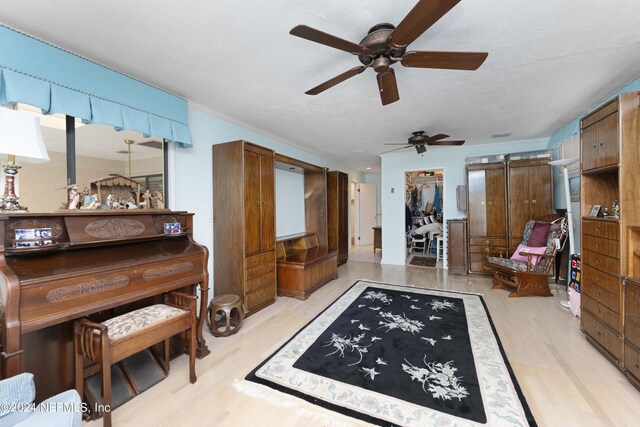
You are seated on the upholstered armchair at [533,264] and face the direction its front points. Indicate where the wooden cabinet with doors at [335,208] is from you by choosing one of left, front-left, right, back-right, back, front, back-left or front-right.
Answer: front-right

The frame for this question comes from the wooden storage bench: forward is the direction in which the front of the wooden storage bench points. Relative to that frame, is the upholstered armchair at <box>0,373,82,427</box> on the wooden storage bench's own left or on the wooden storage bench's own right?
on the wooden storage bench's own right

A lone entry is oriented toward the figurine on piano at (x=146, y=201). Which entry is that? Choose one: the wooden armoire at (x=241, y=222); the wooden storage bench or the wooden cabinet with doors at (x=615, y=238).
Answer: the wooden cabinet with doors

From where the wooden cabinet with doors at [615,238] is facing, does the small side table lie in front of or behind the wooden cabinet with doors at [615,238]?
in front

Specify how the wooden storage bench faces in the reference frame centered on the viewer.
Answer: facing the viewer and to the right of the viewer

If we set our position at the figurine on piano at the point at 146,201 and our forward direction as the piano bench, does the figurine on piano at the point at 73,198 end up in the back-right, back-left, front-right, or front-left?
front-right

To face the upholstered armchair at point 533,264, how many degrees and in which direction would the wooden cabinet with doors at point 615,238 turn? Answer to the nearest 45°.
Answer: approximately 90° to its right

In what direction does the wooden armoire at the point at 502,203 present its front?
toward the camera

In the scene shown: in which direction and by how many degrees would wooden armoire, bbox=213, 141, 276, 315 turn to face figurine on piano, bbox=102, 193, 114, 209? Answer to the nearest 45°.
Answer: approximately 90° to its right

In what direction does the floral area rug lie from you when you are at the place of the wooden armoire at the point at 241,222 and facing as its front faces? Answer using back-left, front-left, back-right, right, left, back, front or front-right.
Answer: front

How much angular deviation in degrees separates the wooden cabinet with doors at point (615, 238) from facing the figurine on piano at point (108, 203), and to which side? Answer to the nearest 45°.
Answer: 0° — it already faces it

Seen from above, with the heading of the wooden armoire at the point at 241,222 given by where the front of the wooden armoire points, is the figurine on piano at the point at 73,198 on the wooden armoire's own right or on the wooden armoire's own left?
on the wooden armoire's own right

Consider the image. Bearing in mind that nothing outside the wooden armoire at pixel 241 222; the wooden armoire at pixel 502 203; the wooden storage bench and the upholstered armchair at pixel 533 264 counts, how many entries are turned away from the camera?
0

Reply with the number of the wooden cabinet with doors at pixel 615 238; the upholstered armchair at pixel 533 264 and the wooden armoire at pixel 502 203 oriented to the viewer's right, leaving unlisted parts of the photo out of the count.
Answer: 0

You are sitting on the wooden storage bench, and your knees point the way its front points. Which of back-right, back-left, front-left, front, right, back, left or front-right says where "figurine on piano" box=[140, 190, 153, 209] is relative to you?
right

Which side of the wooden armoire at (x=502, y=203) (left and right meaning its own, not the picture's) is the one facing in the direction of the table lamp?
front

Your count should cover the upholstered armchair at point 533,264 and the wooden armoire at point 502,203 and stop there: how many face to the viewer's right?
0

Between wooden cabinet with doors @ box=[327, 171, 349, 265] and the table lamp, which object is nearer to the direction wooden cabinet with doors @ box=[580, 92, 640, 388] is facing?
the table lamp

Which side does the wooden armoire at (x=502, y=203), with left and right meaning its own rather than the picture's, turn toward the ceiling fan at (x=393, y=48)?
front
